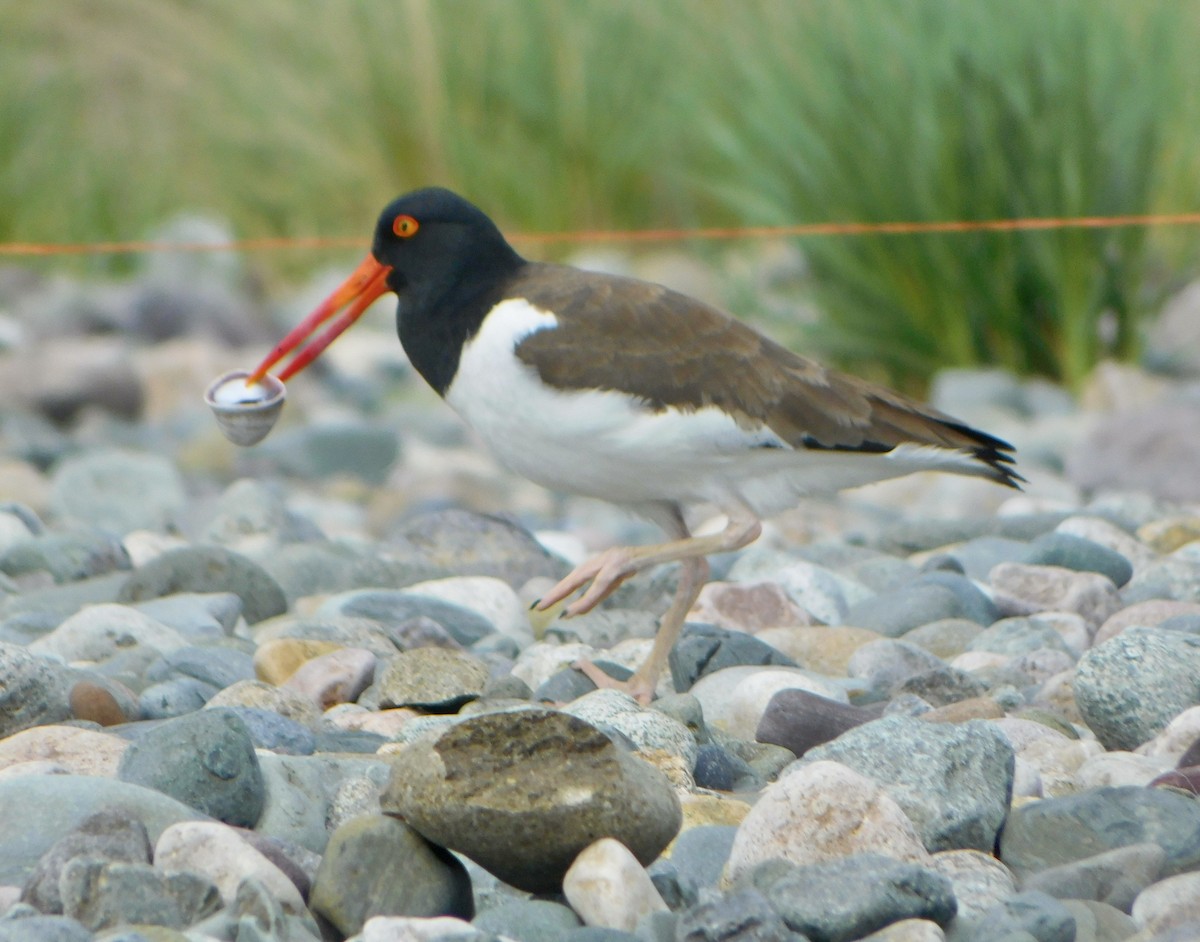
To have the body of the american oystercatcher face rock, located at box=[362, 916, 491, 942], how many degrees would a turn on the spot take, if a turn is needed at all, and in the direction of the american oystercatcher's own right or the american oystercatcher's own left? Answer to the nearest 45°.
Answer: approximately 90° to the american oystercatcher's own left

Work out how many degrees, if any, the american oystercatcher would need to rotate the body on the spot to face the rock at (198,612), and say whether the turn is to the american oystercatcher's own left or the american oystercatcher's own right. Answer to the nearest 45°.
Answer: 0° — it already faces it

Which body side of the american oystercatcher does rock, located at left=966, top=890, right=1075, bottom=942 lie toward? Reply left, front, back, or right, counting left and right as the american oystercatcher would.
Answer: left

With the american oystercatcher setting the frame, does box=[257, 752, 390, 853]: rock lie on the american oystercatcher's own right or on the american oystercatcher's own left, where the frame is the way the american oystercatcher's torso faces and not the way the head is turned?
on the american oystercatcher's own left

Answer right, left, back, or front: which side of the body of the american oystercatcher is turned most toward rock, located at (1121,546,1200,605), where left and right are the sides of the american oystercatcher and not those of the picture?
back

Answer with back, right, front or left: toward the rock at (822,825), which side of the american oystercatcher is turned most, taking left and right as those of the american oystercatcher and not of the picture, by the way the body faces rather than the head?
left

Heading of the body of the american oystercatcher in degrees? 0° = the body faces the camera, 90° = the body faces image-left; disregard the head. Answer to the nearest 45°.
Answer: approximately 90°

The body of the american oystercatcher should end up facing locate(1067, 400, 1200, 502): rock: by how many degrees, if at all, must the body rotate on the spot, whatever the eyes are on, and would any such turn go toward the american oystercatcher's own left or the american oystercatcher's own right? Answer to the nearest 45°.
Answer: approximately 135° to the american oystercatcher's own right

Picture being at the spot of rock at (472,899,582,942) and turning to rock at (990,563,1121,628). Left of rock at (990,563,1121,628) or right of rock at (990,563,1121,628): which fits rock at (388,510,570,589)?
left

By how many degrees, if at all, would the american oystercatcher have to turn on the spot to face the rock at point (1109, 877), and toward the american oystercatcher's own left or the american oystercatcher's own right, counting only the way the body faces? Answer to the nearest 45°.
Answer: approximately 135° to the american oystercatcher's own left

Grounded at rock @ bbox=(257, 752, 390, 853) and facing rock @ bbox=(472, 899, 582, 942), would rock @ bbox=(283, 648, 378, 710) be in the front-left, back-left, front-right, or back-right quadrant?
back-left

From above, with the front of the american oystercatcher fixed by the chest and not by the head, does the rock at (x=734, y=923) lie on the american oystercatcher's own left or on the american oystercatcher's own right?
on the american oystercatcher's own left
